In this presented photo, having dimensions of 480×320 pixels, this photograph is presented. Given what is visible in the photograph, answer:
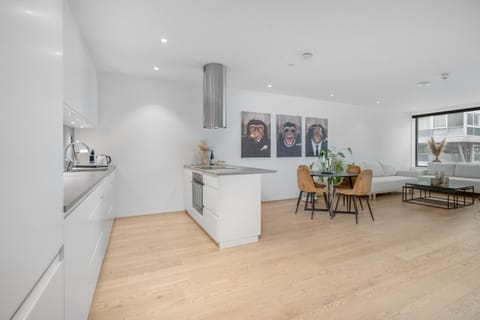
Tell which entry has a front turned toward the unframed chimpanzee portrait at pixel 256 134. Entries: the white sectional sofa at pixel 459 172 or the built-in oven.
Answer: the white sectional sofa

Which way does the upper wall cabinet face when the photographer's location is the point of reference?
facing to the right of the viewer

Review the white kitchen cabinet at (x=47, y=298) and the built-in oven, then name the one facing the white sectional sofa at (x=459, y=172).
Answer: the white kitchen cabinet

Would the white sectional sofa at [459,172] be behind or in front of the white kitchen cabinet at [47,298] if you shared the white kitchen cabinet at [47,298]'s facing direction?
in front

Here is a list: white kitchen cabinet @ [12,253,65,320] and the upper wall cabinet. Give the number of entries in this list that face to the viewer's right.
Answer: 2

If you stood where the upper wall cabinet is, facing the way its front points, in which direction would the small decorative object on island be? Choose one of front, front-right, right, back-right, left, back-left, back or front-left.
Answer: front-left

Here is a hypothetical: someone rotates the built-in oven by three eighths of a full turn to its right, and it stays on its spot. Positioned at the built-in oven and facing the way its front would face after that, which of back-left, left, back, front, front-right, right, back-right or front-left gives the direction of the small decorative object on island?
front-left

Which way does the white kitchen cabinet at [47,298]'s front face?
to the viewer's right

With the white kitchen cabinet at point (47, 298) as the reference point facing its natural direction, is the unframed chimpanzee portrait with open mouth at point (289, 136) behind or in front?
in front

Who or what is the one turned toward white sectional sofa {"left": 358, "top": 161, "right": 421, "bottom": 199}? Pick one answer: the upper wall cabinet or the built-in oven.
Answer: the upper wall cabinet

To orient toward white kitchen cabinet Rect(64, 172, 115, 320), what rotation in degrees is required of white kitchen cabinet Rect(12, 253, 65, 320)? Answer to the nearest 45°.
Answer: approximately 90° to its left

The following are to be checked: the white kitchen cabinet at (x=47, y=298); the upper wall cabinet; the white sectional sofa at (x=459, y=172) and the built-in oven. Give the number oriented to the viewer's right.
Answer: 2

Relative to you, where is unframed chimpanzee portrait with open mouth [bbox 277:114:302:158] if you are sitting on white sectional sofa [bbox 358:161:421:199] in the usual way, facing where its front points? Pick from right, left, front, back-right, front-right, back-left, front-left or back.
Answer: right

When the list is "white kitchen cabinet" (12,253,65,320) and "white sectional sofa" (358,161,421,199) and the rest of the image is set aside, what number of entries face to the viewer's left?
0
